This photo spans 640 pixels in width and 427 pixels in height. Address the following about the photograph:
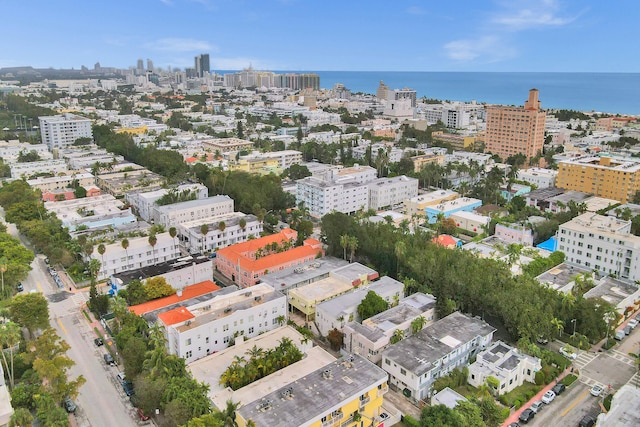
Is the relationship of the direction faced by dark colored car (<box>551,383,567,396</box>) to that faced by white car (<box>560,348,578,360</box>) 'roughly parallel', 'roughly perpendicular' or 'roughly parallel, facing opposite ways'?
roughly perpendicular
